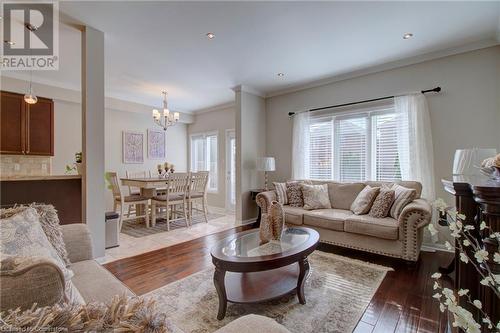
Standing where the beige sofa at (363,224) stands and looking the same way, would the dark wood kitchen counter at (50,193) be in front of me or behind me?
in front

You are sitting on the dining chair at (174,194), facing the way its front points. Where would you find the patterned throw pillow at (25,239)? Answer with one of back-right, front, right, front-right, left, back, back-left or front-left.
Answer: back-left

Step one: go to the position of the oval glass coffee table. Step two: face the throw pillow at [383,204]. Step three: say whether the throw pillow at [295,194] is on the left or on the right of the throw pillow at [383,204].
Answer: left

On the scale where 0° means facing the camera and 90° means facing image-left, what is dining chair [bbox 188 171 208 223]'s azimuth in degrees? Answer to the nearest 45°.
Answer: approximately 135°

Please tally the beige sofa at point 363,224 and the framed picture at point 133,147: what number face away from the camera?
0

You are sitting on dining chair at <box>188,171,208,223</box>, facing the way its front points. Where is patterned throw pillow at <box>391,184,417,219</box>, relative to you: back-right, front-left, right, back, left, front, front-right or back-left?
back

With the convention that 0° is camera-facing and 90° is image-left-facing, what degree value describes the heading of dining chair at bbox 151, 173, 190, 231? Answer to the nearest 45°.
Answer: approximately 135°

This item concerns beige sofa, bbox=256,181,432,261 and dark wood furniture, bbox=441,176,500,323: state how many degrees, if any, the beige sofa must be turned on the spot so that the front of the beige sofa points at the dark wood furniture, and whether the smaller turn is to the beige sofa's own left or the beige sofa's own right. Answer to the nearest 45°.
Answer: approximately 45° to the beige sofa's own left

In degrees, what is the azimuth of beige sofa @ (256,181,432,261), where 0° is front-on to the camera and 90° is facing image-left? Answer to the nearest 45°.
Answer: approximately 45°

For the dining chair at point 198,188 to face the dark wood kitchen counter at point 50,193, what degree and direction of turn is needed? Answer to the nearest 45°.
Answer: approximately 90° to its left
